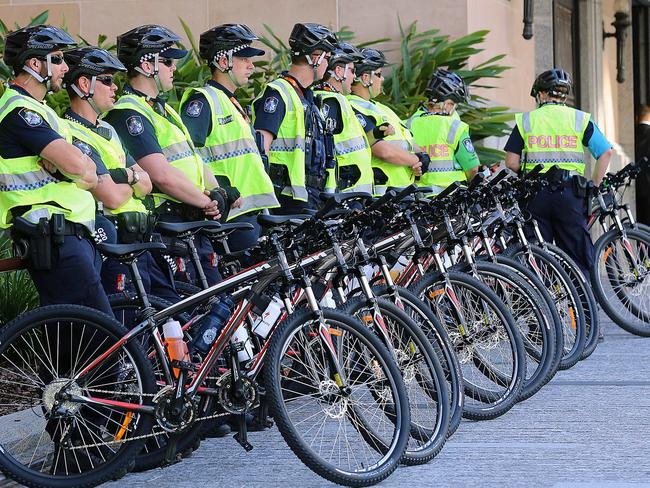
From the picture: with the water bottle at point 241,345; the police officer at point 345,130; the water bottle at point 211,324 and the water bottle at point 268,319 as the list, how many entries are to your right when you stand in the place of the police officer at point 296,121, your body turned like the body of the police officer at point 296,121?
3

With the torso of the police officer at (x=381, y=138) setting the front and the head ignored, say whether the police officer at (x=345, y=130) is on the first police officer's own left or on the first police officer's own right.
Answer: on the first police officer's own right

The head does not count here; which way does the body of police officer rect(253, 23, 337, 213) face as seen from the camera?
to the viewer's right

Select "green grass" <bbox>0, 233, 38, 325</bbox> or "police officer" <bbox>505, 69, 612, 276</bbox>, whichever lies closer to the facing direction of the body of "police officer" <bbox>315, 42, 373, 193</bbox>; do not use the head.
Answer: the police officer

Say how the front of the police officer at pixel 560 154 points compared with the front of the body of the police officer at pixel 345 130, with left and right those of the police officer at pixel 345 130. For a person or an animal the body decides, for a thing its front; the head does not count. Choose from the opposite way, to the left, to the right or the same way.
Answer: to the left

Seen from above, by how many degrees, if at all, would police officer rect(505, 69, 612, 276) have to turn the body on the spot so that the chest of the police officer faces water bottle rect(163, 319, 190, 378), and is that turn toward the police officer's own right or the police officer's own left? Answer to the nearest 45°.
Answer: approximately 180°

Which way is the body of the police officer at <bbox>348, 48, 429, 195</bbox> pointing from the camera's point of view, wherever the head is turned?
to the viewer's right

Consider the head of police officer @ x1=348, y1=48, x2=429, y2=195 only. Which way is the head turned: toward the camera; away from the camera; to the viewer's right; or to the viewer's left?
to the viewer's right

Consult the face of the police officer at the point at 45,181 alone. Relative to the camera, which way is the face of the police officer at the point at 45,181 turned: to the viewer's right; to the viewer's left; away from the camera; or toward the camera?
to the viewer's right

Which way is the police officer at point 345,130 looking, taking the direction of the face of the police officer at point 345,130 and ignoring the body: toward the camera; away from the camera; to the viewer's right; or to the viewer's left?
to the viewer's right

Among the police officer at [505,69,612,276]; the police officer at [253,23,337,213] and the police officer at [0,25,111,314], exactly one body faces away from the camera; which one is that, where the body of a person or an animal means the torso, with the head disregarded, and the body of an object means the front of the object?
the police officer at [505,69,612,276]

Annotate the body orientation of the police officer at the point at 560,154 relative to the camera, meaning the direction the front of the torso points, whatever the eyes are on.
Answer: away from the camera

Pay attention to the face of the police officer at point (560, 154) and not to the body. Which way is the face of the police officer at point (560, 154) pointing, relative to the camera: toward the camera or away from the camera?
away from the camera

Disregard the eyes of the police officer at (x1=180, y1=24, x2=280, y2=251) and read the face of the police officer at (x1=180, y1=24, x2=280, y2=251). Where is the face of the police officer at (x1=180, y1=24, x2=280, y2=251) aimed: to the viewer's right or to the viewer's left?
to the viewer's right

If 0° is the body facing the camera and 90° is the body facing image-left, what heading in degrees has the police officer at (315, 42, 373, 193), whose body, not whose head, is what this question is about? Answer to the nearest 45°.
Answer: approximately 270°
